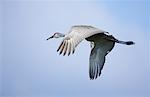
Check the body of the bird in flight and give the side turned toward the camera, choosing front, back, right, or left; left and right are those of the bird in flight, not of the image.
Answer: left
